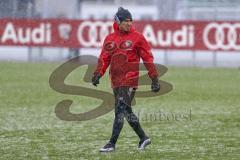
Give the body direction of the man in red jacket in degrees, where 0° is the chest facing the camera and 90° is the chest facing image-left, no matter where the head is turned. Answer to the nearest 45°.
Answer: approximately 45°
